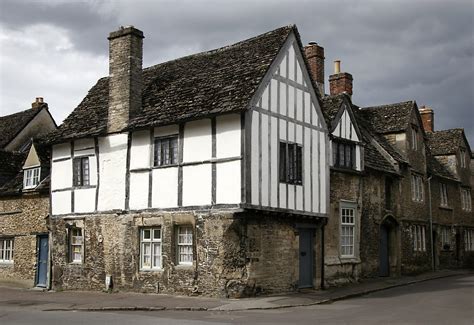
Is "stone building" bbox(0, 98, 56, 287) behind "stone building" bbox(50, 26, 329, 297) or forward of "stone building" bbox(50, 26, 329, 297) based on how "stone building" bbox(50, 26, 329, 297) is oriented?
behind
